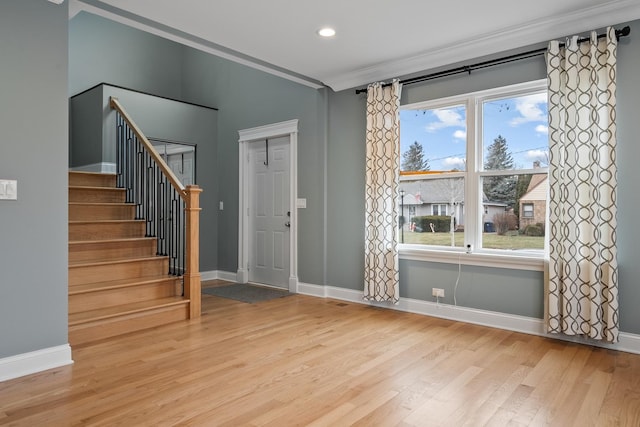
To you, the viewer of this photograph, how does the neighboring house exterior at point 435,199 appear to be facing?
facing the viewer

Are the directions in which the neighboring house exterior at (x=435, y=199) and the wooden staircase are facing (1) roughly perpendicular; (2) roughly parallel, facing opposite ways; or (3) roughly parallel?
roughly perpendicular

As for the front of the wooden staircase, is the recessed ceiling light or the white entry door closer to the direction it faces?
the recessed ceiling light

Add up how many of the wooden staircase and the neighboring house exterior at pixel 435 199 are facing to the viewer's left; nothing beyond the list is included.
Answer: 0

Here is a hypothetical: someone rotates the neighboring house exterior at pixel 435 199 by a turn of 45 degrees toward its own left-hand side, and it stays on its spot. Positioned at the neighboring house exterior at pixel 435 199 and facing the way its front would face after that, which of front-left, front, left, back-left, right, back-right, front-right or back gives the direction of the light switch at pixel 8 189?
right

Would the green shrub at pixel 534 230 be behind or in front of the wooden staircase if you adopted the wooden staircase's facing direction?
in front
